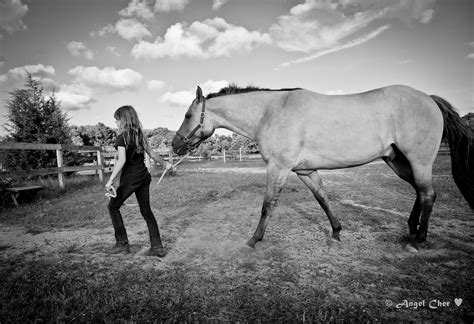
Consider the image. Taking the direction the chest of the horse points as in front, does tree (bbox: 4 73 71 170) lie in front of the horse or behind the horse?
in front

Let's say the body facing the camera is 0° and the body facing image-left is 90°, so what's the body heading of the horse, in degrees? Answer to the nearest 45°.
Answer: approximately 90°

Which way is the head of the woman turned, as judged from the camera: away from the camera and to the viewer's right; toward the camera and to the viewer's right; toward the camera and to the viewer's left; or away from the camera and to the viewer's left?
away from the camera and to the viewer's left

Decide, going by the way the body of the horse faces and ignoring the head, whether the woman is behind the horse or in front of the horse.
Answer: in front
